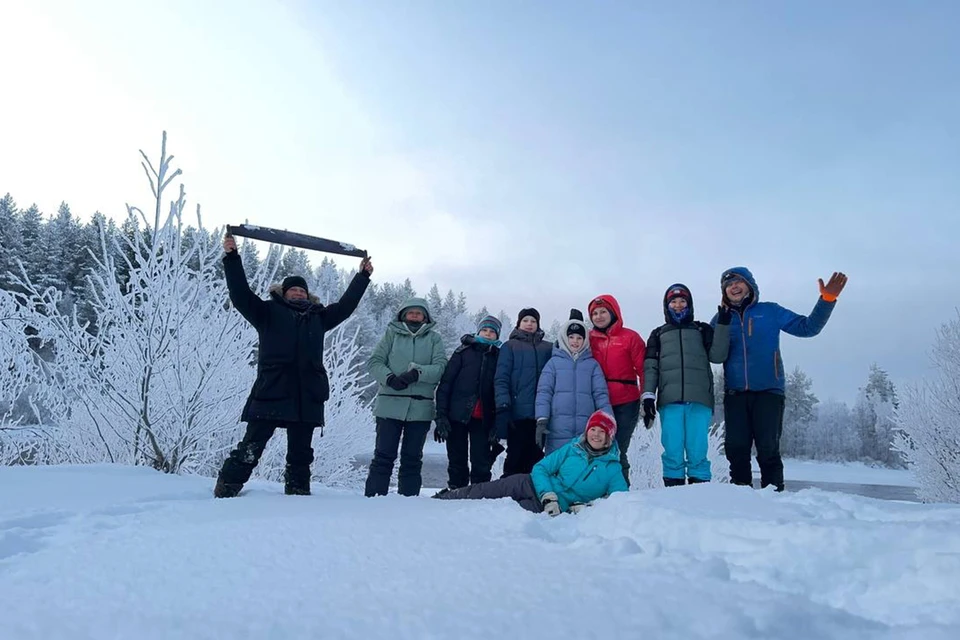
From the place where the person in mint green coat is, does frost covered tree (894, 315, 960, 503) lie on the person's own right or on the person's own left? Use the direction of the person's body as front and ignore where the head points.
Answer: on the person's own left

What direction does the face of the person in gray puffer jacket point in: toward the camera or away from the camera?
toward the camera

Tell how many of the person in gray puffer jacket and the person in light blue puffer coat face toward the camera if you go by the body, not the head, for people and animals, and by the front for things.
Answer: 2

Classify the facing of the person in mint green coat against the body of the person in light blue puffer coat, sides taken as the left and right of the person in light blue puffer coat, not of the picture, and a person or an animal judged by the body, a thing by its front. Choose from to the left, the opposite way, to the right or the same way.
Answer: the same way

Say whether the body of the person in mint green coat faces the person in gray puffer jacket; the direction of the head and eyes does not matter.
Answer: no

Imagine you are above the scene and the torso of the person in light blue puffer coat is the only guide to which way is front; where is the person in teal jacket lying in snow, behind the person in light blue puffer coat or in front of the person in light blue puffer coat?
in front

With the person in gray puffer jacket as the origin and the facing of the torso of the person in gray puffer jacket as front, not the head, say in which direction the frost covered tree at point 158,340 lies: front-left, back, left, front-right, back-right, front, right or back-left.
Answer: right

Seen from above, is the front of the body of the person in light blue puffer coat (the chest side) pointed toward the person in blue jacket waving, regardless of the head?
no

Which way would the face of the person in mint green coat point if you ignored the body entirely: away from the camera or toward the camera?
toward the camera

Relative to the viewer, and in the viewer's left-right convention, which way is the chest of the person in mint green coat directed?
facing the viewer

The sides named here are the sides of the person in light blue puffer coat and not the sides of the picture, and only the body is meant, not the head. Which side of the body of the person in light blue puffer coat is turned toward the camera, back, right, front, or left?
front

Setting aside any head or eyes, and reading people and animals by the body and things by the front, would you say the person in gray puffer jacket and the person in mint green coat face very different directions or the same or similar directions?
same or similar directions

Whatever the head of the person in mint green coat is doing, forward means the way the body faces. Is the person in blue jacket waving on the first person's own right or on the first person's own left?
on the first person's own left

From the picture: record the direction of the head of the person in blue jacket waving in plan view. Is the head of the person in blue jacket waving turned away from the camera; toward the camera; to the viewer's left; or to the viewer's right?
toward the camera

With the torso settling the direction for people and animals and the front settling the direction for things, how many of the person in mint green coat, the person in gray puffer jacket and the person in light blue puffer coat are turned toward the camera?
3

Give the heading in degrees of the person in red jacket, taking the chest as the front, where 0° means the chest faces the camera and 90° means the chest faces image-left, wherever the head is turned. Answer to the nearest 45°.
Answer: approximately 45°

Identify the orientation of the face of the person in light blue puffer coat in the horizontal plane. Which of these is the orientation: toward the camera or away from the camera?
toward the camera

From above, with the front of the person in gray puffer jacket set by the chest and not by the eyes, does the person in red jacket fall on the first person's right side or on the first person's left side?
on the first person's right side

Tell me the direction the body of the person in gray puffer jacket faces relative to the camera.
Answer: toward the camera
